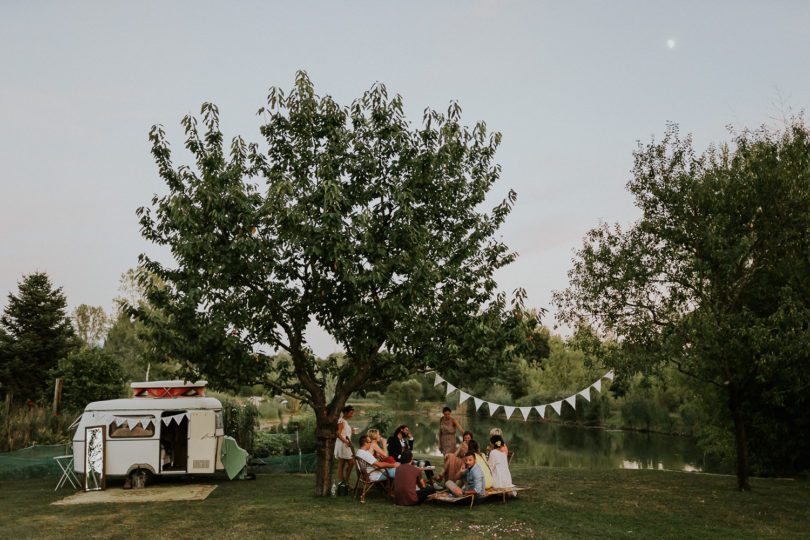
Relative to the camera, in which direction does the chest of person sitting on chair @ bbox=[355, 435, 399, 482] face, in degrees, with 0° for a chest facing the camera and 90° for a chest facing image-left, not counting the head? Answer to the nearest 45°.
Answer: approximately 270°

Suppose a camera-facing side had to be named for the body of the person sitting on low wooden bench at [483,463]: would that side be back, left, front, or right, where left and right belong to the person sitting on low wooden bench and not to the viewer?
left

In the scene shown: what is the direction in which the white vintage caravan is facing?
to the viewer's right

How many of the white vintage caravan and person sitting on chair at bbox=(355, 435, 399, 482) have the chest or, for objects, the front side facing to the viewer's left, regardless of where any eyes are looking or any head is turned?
0

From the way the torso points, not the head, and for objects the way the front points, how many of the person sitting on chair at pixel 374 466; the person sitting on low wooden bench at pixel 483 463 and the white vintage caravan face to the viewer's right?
2

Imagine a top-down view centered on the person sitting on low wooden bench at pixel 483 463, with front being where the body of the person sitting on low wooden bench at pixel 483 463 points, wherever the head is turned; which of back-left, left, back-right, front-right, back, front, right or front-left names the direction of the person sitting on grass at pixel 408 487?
front

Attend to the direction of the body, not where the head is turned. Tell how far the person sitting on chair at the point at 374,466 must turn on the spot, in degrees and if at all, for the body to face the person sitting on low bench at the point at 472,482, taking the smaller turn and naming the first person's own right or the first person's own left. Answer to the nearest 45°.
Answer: approximately 45° to the first person's own right

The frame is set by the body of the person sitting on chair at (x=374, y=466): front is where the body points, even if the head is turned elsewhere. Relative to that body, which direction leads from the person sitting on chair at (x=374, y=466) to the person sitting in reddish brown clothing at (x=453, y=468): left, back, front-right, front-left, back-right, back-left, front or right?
front

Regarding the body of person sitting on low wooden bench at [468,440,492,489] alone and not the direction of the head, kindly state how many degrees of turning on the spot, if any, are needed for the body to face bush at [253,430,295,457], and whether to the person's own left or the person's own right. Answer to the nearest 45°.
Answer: approximately 45° to the person's own right

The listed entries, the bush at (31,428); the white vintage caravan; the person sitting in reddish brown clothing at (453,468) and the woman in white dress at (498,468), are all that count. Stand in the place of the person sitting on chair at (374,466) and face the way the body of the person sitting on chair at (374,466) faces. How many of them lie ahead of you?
2

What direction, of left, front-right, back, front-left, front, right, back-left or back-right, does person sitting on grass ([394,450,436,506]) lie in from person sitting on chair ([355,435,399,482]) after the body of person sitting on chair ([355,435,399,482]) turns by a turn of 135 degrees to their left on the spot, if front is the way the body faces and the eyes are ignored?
back
